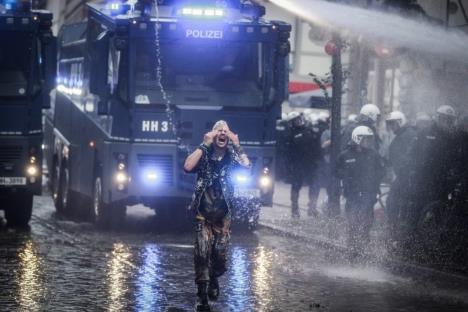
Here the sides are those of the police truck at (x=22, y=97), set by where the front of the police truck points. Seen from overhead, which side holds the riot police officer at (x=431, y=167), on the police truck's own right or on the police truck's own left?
on the police truck's own left

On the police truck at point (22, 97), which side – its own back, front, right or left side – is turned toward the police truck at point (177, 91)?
left

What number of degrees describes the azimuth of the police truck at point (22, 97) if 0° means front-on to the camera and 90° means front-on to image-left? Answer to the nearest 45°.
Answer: approximately 0°

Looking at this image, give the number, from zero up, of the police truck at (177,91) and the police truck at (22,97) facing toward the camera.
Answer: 2

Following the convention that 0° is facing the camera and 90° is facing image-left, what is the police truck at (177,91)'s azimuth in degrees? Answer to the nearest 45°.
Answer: approximately 0°
